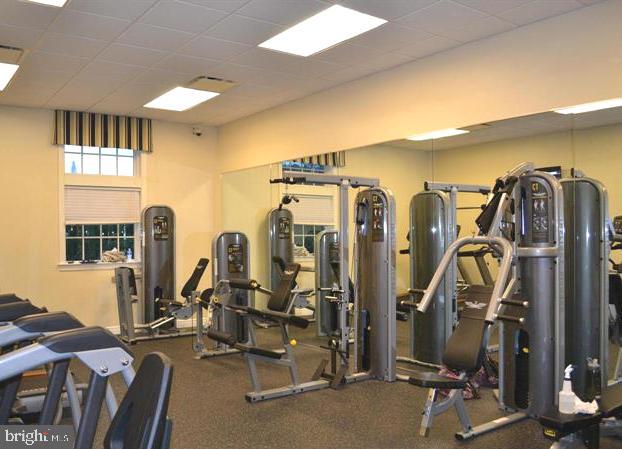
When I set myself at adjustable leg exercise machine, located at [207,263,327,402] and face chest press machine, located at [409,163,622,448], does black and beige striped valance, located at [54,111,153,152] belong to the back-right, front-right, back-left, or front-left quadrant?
back-left

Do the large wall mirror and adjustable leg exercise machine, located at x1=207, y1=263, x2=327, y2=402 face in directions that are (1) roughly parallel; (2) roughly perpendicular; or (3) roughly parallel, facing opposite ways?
roughly parallel

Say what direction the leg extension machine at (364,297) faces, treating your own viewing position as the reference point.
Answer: facing the viewer and to the left of the viewer

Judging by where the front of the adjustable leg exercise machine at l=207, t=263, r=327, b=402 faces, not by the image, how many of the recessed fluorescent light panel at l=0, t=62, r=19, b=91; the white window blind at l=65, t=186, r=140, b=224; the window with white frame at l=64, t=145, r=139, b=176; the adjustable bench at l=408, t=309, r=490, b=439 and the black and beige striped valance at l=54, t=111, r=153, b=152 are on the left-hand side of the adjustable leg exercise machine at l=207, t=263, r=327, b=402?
1

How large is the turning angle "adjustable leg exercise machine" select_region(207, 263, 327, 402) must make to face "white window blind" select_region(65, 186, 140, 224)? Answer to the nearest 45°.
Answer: approximately 90° to its right

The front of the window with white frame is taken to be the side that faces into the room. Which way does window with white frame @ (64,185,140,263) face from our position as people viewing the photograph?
facing the viewer

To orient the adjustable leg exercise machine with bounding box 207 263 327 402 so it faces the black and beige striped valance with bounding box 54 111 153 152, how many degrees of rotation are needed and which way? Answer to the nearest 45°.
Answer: approximately 90° to its right

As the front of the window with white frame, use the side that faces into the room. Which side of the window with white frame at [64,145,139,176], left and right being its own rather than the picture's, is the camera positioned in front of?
front

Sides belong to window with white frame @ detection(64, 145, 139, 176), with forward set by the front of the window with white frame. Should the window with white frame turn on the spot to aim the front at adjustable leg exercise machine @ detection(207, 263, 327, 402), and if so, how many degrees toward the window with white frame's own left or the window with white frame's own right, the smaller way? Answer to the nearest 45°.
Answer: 0° — it already faces it

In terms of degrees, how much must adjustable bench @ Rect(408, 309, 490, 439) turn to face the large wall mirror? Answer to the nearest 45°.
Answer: approximately 135° to its right

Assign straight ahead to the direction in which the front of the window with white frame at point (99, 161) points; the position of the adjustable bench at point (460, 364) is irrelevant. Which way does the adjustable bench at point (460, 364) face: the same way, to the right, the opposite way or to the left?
to the right

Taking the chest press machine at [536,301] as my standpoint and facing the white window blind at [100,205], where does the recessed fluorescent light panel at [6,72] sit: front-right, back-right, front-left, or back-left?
front-left
